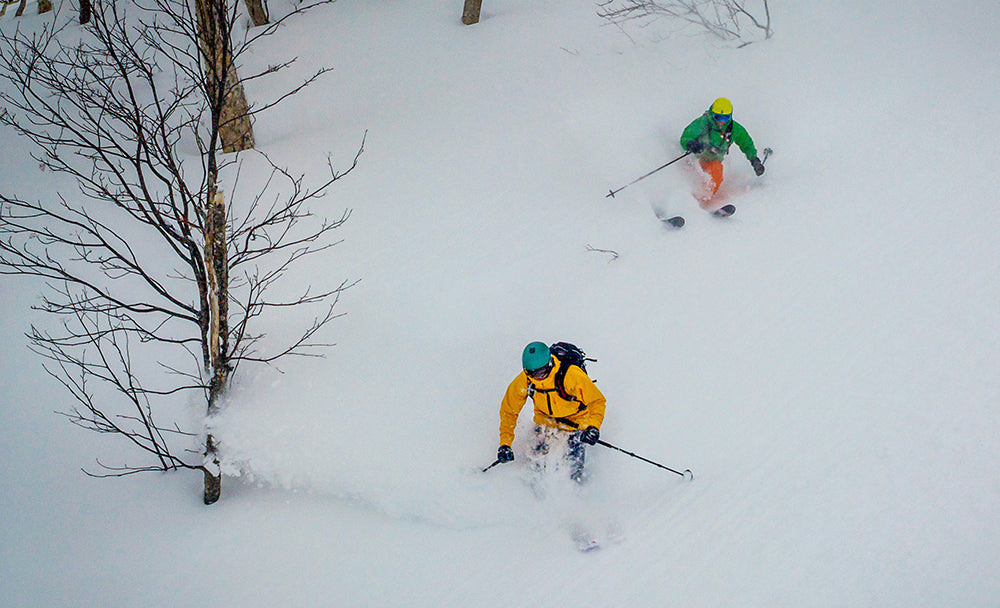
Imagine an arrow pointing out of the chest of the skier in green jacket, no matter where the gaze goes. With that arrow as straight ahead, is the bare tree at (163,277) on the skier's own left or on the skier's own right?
on the skier's own right

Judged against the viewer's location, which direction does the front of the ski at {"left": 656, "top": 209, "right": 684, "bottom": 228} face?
facing the viewer and to the left of the viewer

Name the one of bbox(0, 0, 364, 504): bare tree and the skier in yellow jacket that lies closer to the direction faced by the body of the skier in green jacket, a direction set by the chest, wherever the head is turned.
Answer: the skier in yellow jacket

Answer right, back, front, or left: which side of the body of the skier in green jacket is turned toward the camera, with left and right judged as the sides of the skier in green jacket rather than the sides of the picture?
front

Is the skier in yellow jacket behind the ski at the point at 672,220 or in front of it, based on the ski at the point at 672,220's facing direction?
in front

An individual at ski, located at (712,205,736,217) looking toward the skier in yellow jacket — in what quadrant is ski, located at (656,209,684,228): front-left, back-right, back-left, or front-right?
front-right

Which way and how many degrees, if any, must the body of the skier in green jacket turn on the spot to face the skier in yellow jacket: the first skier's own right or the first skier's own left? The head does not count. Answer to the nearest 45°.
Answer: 0° — they already face them

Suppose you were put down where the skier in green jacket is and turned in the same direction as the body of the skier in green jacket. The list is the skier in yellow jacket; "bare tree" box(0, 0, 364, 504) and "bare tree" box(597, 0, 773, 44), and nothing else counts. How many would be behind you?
1

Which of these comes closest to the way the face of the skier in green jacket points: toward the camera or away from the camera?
toward the camera
